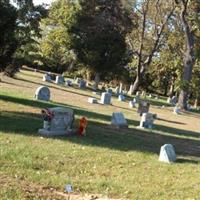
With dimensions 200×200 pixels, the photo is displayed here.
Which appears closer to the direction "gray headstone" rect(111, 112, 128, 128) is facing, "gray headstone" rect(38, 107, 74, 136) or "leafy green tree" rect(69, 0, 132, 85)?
the gray headstone

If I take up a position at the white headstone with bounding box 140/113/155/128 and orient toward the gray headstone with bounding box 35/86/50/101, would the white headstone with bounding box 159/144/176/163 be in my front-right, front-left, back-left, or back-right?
back-left

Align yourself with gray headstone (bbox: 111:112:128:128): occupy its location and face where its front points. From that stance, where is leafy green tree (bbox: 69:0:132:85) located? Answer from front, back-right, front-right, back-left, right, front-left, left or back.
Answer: back

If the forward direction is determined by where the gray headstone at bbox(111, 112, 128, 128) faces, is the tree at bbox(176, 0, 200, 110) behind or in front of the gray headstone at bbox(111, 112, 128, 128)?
behind

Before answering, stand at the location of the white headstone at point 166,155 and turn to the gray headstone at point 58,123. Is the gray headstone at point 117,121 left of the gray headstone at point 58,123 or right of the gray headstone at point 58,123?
right

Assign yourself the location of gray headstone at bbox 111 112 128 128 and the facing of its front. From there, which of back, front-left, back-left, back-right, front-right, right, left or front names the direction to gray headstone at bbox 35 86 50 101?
back-right

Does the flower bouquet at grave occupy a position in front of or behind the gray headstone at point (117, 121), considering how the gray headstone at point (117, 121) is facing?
in front

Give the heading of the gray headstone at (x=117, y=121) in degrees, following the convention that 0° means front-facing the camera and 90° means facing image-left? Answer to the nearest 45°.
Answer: approximately 0°

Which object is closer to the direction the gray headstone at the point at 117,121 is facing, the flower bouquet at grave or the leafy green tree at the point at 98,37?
the flower bouquet at grave

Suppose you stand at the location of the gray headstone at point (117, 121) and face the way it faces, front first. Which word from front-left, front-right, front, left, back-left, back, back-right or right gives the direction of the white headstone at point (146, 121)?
back-left
